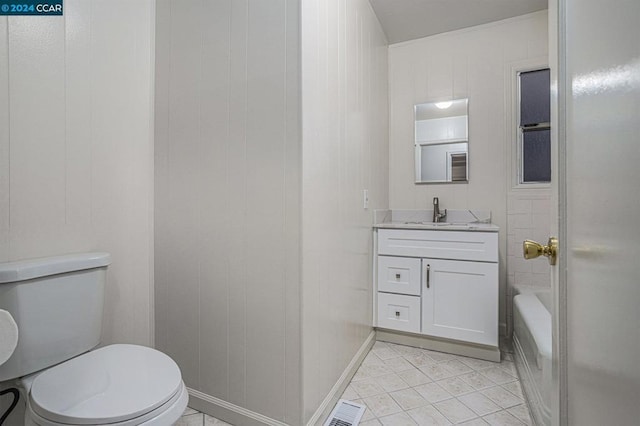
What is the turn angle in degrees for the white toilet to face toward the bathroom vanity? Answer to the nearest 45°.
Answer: approximately 45° to its left

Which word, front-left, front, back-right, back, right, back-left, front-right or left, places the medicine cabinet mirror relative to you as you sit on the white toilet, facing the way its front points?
front-left

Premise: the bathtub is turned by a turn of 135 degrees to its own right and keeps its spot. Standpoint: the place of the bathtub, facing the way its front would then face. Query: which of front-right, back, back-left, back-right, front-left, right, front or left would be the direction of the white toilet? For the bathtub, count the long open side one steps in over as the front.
back

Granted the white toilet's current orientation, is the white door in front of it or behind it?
in front

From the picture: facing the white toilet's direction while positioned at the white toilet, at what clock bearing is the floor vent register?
The floor vent register is roughly at 11 o'clock from the white toilet.

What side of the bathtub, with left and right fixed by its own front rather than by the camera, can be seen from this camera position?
left

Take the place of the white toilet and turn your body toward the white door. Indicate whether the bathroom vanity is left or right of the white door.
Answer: left

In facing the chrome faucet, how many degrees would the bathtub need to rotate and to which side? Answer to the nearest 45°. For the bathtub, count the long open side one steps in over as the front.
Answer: approximately 45° to its right

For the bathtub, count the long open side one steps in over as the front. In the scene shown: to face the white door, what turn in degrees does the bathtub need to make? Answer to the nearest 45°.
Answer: approximately 90° to its left

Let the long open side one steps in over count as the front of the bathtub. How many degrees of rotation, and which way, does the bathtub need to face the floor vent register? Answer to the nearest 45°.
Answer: approximately 45° to its left
